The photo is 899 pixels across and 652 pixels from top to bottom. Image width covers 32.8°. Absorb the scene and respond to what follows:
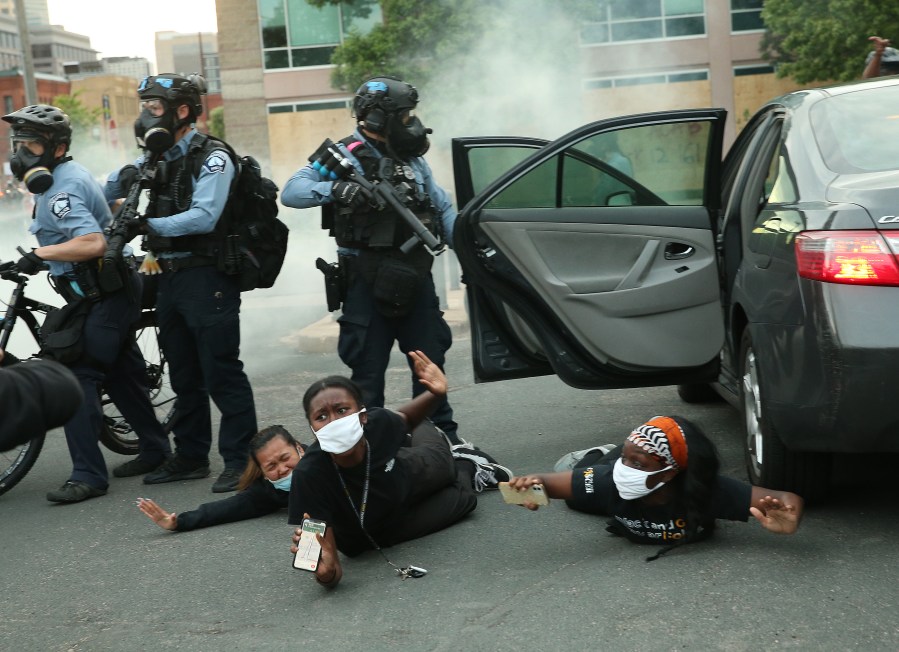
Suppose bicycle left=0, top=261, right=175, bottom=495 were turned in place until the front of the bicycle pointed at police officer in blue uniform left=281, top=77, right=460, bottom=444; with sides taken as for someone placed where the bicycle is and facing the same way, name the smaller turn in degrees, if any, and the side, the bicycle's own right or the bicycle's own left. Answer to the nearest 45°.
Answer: approximately 90° to the bicycle's own left

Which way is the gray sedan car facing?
away from the camera

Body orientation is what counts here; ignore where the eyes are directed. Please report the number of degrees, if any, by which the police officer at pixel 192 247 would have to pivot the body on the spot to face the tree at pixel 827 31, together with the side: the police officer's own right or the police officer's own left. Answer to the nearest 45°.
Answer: approximately 180°

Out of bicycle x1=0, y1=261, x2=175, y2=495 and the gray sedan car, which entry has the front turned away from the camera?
the gray sedan car

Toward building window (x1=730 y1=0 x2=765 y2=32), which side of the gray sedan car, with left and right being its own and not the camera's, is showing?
front

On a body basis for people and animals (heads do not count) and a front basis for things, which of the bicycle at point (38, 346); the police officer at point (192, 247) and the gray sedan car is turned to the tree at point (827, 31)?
the gray sedan car

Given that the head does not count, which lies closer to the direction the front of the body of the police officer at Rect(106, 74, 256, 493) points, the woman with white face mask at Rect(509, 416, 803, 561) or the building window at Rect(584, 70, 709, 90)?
the woman with white face mask

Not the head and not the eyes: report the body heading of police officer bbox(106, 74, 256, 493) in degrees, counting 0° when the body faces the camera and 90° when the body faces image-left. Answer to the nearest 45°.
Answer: approximately 45°

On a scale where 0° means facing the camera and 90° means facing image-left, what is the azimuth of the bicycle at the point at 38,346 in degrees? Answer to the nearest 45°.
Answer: approximately 45°

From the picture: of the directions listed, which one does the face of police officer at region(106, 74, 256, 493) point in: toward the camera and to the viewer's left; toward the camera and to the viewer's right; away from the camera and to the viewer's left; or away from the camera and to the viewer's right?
toward the camera and to the viewer's left
